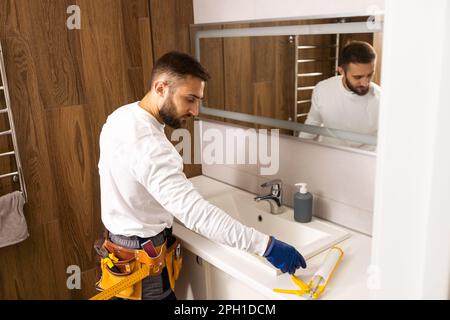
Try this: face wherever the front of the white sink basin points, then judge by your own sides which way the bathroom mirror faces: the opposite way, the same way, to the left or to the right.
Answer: the same way

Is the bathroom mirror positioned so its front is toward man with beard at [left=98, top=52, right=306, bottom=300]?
yes

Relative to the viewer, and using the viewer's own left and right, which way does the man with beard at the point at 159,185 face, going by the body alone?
facing to the right of the viewer

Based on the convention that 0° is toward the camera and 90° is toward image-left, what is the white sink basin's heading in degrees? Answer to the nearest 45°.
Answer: approximately 45°

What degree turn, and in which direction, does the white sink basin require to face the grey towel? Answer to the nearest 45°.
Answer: approximately 45° to its right

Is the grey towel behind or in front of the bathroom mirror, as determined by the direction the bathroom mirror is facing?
in front

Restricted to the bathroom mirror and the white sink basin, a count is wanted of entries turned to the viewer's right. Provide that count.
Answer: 0

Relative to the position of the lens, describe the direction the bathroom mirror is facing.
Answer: facing the viewer and to the left of the viewer

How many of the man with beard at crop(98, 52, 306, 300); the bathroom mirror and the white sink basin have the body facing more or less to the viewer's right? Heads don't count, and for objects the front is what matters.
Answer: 1
